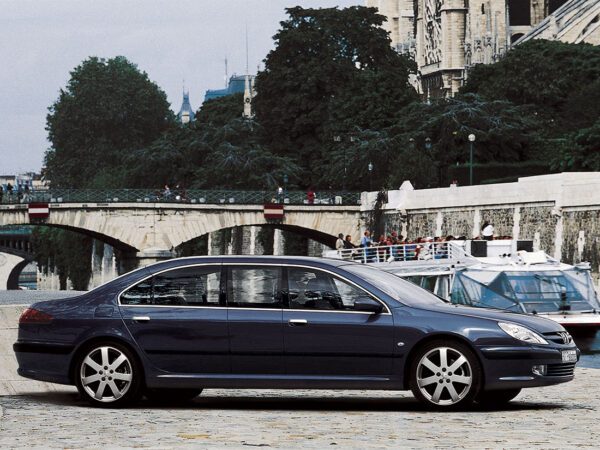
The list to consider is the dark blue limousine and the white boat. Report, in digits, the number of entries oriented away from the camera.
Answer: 0

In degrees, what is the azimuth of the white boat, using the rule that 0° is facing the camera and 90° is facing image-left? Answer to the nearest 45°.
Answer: approximately 315°

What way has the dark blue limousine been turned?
to the viewer's right

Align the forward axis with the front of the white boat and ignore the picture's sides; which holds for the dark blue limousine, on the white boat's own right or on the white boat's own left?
on the white boat's own right

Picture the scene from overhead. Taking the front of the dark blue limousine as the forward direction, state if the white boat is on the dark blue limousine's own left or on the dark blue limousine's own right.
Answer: on the dark blue limousine's own left
